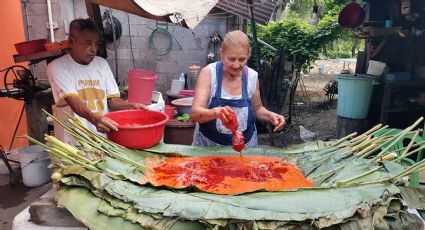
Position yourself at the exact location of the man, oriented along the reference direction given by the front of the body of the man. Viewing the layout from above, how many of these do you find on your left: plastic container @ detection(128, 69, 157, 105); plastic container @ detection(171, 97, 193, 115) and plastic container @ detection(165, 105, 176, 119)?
3

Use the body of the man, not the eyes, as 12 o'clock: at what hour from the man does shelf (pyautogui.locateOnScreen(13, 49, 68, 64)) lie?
The shelf is roughly at 7 o'clock from the man.

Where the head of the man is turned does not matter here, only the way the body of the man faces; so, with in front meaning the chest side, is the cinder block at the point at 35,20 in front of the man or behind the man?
behind

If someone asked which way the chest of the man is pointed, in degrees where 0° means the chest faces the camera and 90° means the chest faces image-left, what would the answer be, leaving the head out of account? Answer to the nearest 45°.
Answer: approximately 315°

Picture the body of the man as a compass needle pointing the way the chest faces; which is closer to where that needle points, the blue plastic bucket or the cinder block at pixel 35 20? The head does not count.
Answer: the blue plastic bucket

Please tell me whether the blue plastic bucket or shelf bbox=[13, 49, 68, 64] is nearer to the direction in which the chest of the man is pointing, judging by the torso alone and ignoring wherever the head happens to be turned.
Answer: the blue plastic bucket

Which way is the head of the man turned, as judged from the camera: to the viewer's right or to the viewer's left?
to the viewer's right

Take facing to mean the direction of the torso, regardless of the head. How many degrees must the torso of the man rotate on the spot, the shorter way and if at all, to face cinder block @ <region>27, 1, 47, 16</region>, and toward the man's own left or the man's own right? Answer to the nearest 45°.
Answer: approximately 135° to the man's own left

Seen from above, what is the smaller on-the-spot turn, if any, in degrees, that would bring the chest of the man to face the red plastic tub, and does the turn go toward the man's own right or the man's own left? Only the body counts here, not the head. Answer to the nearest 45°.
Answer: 0° — they already face it
